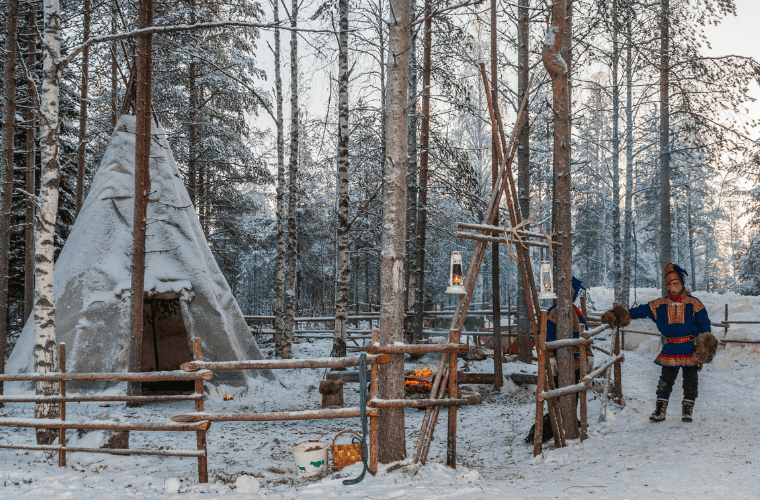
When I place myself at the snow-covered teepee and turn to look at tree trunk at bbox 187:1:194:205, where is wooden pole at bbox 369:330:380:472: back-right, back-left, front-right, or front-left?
back-right

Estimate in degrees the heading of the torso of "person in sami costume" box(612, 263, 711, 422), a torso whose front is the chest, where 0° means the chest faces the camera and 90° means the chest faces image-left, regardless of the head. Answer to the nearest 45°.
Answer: approximately 0°

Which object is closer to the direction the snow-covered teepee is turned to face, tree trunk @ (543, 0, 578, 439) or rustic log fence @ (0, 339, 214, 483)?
the rustic log fence

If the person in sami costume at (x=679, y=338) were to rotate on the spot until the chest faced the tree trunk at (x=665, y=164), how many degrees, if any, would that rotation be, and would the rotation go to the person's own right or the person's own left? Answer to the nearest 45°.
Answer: approximately 180°

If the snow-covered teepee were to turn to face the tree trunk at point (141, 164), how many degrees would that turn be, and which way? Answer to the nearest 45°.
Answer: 0° — it already faces it

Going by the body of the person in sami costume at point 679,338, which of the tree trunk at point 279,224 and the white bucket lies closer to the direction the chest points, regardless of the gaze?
the white bucket

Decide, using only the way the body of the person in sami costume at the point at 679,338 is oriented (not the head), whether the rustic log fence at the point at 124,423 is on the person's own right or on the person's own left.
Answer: on the person's own right

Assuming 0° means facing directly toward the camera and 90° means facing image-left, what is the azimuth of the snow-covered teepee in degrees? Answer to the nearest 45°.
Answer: approximately 0°

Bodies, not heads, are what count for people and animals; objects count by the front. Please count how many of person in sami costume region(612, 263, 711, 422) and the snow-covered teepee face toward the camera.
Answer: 2

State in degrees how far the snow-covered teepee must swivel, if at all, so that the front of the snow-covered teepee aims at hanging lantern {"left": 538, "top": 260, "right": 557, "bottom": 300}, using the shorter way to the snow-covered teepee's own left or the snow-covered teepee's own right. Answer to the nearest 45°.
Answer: approximately 45° to the snow-covered teepee's own left
